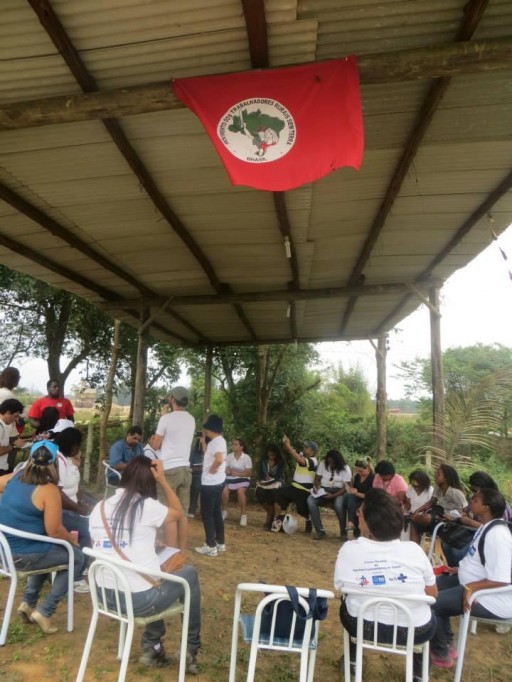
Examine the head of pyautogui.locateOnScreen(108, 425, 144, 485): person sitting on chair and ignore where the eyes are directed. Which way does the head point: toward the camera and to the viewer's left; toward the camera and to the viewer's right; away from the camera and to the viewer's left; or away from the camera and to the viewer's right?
toward the camera and to the viewer's right

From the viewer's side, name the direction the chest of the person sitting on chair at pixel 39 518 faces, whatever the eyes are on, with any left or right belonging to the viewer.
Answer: facing away from the viewer and to the right of the viewer

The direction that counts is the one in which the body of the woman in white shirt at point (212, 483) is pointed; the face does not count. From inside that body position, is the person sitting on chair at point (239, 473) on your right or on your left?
on your right

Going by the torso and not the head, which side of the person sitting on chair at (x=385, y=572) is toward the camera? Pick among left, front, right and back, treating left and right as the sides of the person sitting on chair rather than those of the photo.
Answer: back

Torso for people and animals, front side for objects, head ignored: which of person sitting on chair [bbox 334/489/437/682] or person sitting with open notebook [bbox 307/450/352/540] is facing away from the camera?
person sitting on chair [bbox 334/489/437/682]

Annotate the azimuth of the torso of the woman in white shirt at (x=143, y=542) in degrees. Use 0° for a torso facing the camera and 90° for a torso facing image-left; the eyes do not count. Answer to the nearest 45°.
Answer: approximately 225°

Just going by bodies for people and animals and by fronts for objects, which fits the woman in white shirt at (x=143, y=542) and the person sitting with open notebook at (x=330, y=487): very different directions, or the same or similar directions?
very different directions

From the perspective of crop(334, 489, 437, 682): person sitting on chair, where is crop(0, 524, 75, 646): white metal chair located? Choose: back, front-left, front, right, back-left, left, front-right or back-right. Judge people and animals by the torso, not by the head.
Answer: left

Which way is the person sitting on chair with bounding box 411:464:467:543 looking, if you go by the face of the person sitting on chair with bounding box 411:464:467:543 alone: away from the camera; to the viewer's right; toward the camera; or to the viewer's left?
to the viewer's left

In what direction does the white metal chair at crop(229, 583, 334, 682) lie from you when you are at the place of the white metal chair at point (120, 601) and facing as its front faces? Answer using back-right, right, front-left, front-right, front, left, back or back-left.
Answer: right

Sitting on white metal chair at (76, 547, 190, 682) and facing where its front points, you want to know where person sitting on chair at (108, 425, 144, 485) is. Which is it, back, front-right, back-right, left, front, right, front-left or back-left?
front-left

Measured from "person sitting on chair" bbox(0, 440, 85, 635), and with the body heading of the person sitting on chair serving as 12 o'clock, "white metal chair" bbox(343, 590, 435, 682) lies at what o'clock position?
The white metal chair is roughly at 3 o'clock from the person sitting on chair.

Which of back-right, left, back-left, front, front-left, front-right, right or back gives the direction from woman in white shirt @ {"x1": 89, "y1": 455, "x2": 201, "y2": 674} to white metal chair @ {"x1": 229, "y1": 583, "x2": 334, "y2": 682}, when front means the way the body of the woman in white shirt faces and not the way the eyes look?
right

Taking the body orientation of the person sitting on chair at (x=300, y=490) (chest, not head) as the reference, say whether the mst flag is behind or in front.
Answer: in front

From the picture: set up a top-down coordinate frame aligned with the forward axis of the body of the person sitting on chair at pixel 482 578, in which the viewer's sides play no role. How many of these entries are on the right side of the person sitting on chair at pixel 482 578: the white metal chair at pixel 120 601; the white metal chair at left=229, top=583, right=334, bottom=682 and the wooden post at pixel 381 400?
1

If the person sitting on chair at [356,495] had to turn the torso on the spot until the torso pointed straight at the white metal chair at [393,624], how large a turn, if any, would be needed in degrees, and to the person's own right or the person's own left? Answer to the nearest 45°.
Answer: approximately 45° to the person's own left
